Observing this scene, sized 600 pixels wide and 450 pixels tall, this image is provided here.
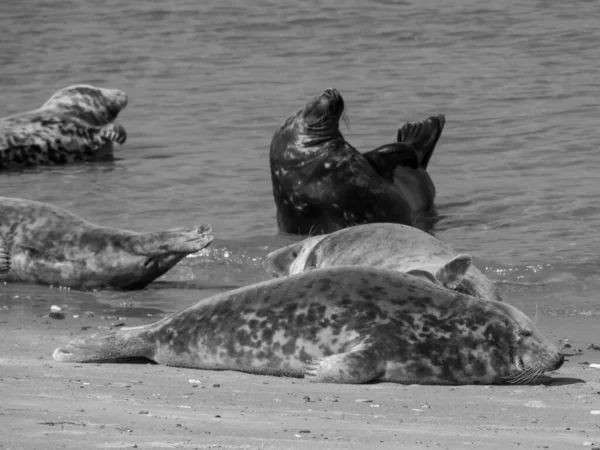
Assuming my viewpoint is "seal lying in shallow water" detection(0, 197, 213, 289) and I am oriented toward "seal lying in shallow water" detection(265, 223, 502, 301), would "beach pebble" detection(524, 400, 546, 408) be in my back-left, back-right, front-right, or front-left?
front-right

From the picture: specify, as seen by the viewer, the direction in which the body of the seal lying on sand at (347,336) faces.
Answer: to the viewer's right

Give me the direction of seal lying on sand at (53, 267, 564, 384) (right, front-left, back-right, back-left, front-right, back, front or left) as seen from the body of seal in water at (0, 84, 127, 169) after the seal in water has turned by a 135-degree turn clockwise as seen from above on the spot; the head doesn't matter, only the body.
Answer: front-left

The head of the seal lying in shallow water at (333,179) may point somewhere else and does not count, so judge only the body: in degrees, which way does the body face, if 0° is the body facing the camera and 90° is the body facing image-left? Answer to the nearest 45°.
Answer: approximately 90°

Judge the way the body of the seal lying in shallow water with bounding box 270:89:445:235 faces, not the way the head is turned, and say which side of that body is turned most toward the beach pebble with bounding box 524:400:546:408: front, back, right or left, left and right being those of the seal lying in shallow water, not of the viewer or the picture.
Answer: left

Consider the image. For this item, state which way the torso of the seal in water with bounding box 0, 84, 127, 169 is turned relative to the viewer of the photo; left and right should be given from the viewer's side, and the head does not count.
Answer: facing to the right of the viewer

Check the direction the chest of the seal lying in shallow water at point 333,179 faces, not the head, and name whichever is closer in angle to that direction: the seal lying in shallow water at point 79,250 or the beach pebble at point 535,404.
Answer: the seal lying in shallow water

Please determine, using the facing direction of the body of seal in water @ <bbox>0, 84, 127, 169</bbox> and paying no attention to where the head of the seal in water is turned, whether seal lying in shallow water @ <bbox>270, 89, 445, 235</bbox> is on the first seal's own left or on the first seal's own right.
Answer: on the first seal's own right
